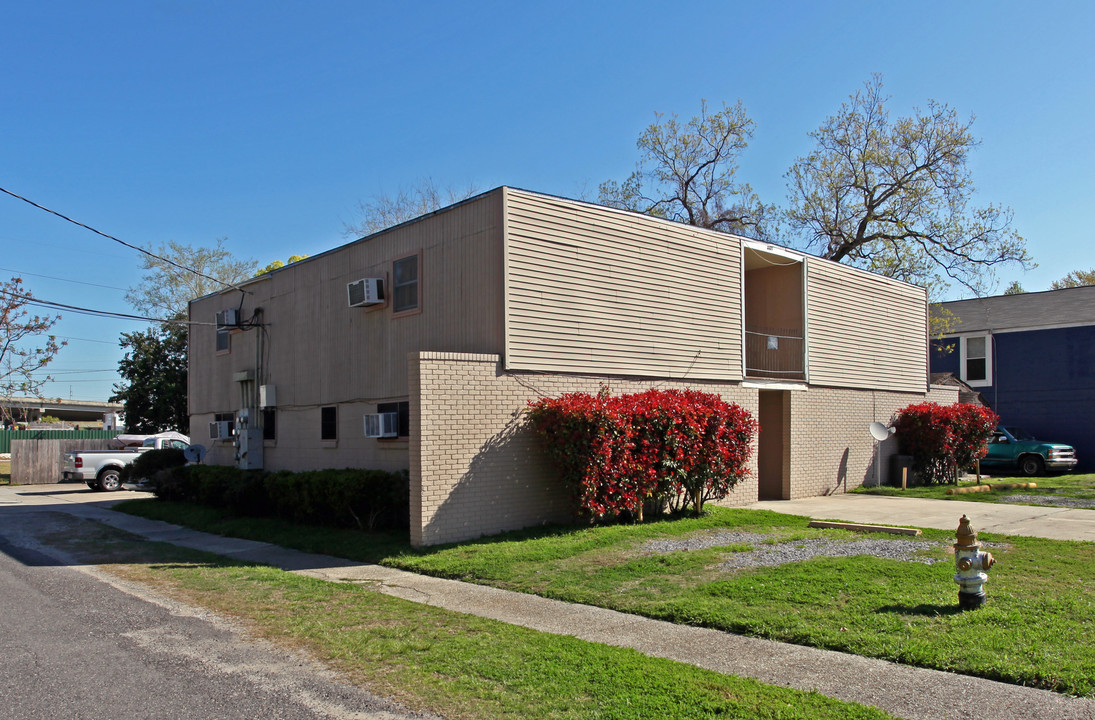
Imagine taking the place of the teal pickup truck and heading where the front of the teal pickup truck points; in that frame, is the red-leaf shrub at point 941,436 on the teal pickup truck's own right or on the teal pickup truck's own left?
on the teal pickup truck's own right

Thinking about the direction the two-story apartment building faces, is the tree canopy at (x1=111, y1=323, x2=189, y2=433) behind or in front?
behind

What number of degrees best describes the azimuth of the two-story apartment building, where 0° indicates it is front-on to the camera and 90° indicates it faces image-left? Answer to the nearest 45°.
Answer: approximately 315°

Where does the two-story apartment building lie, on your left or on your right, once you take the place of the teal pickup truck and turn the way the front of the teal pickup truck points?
on your right

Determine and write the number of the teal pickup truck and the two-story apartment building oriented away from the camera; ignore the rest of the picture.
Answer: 0

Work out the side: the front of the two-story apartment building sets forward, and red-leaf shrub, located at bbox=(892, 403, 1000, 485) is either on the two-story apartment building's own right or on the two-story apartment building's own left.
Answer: on the two-story apartment building's own left

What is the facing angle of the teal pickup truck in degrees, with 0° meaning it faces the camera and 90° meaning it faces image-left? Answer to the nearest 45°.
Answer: approximately 315°
